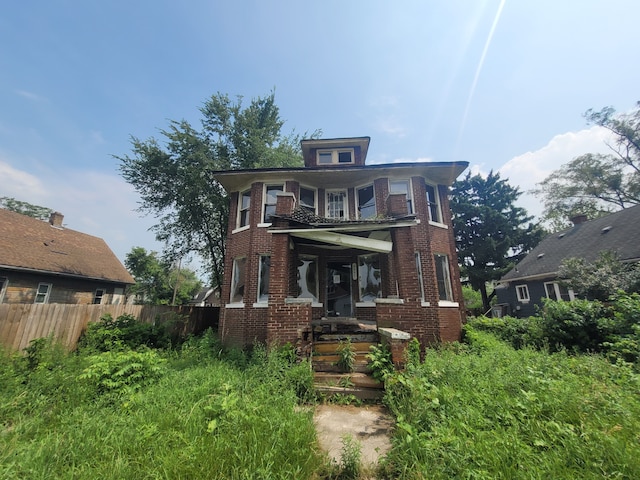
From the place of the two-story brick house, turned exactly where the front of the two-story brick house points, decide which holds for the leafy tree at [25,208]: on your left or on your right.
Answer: on your right

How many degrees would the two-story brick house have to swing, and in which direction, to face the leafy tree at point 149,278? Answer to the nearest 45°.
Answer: approximately 135° to its right

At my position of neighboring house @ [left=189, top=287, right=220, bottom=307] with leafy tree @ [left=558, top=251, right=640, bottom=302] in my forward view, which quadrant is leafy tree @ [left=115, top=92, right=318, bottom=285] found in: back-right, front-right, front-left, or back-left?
front-right

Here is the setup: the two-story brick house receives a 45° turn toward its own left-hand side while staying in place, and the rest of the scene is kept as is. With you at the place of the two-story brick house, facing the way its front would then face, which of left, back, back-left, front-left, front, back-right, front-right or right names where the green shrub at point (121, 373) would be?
right

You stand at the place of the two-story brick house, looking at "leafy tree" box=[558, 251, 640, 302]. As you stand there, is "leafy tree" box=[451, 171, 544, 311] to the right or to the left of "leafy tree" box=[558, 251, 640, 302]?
left

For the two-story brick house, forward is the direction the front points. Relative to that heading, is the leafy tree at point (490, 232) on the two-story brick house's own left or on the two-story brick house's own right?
on the two-story brick house's own left

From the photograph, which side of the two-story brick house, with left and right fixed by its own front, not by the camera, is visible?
front

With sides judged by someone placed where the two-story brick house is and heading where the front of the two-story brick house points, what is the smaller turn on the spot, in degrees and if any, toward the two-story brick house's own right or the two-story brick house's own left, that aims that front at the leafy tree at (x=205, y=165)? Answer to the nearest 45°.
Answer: approximately 90° to the two-story brick house's own right

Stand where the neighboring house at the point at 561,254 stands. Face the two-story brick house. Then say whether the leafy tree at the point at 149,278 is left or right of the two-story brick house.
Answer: right

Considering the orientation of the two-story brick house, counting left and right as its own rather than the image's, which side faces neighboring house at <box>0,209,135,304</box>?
right

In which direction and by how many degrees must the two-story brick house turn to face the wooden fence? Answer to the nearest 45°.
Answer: approximately 45° to its right

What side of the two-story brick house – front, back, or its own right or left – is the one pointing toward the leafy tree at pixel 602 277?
left
